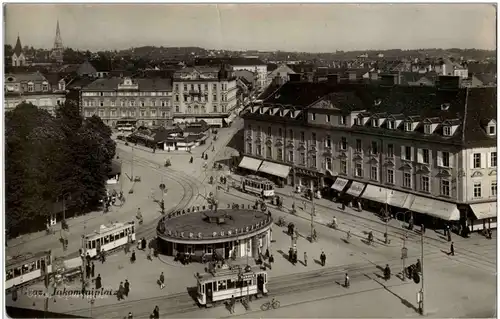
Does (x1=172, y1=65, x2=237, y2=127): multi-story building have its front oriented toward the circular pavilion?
yes

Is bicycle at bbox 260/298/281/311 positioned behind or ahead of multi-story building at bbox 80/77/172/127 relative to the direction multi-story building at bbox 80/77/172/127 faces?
ahead

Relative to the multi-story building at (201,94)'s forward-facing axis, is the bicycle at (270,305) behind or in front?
in front

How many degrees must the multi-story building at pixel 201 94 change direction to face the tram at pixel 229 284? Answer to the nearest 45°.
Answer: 0° — it already faces it

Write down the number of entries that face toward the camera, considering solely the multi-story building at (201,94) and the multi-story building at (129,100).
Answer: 2

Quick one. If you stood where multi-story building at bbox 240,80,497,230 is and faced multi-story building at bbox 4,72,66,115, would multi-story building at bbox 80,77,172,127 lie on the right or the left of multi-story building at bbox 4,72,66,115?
right
